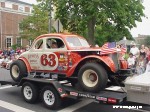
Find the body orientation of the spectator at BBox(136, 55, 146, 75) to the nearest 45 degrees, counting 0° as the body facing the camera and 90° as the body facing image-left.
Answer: approximately 45°

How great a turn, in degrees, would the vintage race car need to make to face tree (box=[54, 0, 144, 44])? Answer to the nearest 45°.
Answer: approximately 135° to its left

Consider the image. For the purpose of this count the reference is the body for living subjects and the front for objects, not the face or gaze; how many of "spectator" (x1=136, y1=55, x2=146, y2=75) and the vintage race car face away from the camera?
0

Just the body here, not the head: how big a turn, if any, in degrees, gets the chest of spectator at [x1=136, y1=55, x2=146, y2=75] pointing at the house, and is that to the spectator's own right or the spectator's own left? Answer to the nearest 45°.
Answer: approximately 90° to the spectator's own right

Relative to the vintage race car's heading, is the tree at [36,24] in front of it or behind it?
behind

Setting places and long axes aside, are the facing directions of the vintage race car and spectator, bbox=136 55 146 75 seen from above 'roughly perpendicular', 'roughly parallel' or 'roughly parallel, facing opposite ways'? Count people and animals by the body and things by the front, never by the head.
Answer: roughly perpendicular

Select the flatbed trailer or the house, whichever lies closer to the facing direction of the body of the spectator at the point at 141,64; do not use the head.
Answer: the flatbed trailer

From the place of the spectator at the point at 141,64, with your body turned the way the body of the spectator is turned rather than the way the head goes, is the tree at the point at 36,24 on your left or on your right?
on your right

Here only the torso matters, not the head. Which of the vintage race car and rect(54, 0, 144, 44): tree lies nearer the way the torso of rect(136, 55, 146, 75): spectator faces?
the vintage race car
